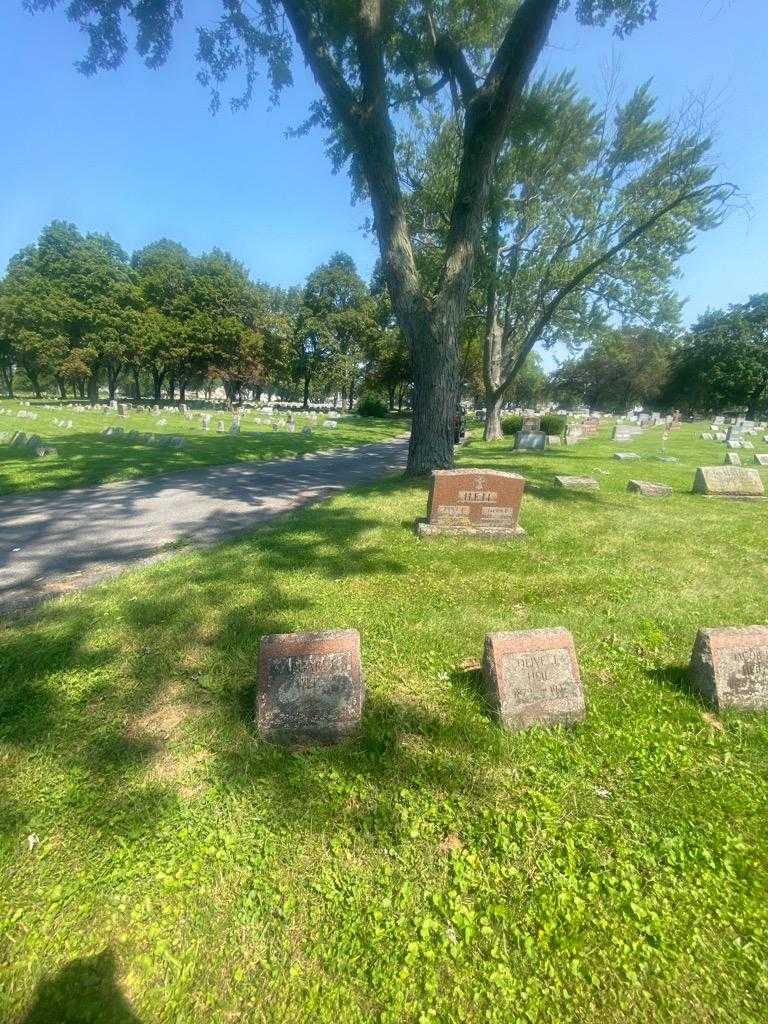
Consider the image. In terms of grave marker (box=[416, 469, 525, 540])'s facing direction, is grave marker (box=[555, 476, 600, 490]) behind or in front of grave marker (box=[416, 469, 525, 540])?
behind

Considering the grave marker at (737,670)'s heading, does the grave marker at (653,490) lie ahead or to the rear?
to the rear

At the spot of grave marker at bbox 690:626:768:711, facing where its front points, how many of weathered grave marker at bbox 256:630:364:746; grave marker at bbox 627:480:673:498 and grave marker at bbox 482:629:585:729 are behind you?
1

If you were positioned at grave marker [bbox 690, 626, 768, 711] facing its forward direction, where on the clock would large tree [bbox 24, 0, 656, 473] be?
The large tree is roughly at 6 o'clock from the grave marker.

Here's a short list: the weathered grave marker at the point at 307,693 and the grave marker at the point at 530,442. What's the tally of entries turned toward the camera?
2

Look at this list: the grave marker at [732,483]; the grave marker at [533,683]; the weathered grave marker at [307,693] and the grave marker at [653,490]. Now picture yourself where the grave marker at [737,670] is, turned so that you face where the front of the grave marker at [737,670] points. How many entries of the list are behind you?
2

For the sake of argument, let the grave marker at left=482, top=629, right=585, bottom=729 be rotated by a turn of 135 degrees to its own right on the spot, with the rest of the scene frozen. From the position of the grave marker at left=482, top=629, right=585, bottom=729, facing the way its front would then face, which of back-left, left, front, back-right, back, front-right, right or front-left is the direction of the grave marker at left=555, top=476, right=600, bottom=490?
front-right

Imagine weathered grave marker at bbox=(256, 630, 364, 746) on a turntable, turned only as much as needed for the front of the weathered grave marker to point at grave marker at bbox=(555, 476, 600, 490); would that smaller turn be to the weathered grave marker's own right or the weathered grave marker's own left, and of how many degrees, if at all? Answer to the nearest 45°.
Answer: approximately 135° to the weathered grave marker's own left

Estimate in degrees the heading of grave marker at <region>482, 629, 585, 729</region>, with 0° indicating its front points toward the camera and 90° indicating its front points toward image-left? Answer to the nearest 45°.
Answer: approximately 0°

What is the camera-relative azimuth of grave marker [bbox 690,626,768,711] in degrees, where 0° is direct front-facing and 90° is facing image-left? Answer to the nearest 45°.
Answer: approximately 0°
